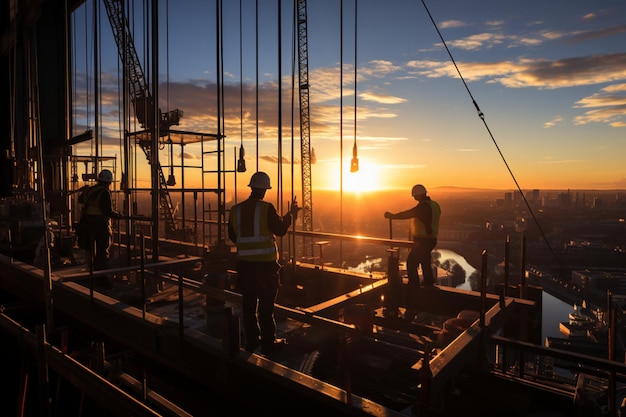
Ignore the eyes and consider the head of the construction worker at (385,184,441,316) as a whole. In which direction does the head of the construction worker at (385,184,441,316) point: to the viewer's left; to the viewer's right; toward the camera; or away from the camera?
to the viewer's left

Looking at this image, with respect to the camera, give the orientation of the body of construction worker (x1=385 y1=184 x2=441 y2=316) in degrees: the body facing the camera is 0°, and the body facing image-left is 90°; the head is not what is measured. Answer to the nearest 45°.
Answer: approximately 90°

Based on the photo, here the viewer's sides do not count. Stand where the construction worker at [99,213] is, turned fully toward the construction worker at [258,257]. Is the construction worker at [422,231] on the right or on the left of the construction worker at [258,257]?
left

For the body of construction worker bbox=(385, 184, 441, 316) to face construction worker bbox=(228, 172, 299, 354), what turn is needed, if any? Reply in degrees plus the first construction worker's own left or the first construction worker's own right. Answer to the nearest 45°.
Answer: approximately 45° to the first construction worker's own left

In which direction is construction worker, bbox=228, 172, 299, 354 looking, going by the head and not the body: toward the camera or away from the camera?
away from the camera

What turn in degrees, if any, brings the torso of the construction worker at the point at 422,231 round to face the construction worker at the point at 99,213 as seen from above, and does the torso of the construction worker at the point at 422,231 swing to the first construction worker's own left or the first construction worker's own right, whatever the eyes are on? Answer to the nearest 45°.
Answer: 0° — they already face them
